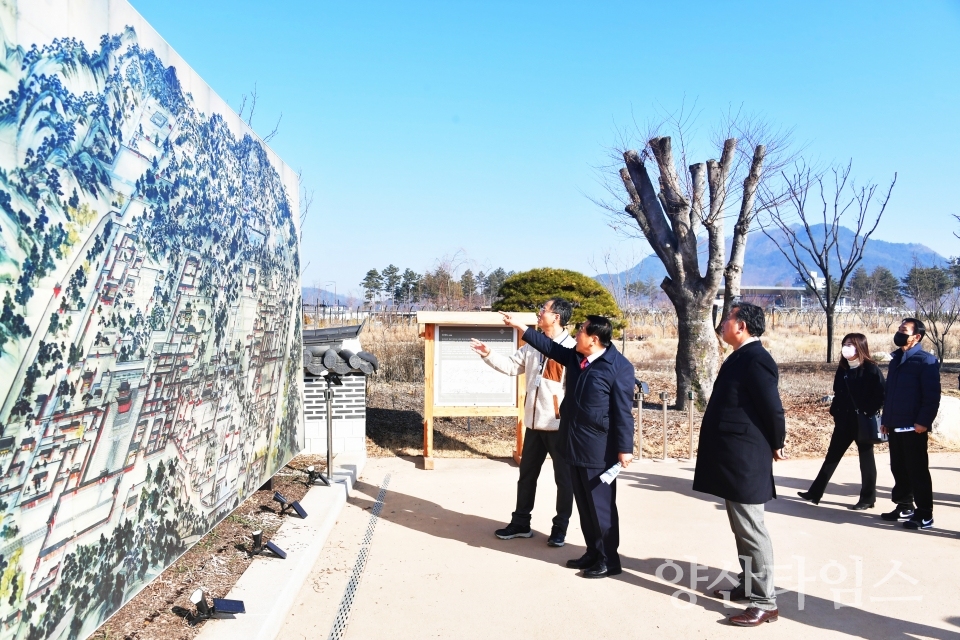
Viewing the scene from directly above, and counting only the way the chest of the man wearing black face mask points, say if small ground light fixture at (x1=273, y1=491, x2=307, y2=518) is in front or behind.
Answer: in front

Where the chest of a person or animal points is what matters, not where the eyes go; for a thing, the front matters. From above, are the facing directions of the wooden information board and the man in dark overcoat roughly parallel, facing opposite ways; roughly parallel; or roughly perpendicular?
roughly perpendicular

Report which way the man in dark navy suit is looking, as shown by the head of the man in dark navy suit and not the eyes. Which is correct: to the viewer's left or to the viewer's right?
to the viewer's left

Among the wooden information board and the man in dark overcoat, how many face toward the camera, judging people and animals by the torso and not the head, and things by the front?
1

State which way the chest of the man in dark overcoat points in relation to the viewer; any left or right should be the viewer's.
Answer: facing to the left of the viewer

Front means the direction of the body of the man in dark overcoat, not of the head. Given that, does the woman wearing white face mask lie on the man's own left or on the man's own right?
on the man's own right

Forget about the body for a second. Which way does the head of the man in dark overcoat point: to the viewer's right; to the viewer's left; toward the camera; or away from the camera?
to the viewer's left

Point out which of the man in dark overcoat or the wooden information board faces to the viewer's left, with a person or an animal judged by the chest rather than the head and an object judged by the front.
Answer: the man in dark overcoat

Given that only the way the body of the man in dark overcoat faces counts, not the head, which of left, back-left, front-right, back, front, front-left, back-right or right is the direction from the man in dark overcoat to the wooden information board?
front-right

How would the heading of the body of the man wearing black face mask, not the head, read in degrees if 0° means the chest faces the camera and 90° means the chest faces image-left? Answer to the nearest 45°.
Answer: approximately 45°

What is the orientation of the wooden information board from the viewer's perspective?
toward the camera

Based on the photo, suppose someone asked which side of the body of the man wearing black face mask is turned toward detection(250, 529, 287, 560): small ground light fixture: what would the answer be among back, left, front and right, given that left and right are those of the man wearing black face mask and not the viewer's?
front
